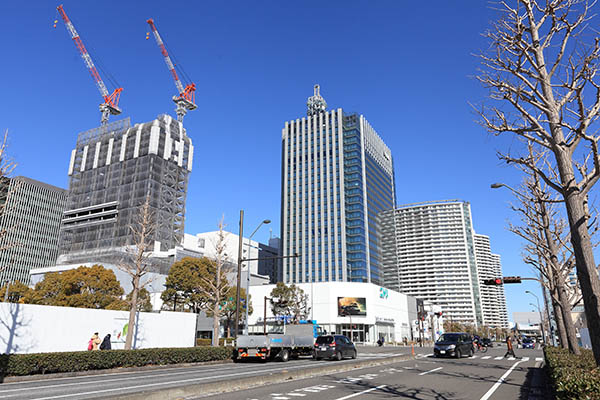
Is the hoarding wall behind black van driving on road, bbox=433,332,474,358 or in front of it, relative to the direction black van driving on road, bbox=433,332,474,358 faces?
in front

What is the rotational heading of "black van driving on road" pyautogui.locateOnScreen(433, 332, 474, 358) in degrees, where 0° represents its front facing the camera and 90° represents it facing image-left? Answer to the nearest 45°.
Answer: approximately 45°

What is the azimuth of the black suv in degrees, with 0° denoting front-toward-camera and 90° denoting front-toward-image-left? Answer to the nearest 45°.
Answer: approximately 225°

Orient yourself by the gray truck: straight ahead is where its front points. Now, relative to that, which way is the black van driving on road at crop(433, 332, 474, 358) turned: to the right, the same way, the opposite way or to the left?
the opposite way

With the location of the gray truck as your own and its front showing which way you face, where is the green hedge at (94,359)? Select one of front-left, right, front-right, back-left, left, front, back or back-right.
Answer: back

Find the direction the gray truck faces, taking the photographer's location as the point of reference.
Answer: facing away from the viewer and to the right of the viewer

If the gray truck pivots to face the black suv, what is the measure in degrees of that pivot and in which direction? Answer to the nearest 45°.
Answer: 0° — it already faces it

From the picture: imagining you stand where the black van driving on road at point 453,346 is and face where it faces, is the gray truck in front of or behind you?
in front
